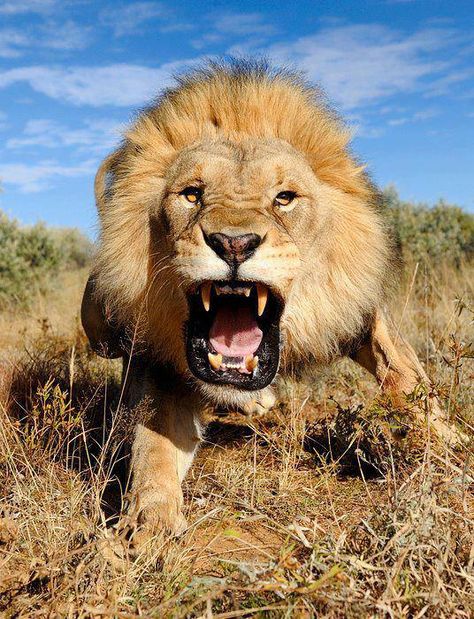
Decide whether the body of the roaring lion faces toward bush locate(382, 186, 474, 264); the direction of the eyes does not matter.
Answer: no

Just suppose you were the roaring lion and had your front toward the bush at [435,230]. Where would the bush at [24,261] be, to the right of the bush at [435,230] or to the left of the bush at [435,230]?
left

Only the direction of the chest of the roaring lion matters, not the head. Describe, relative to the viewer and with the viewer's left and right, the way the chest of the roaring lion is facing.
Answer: facing the viewer

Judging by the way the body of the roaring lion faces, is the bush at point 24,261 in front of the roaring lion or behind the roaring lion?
behind
